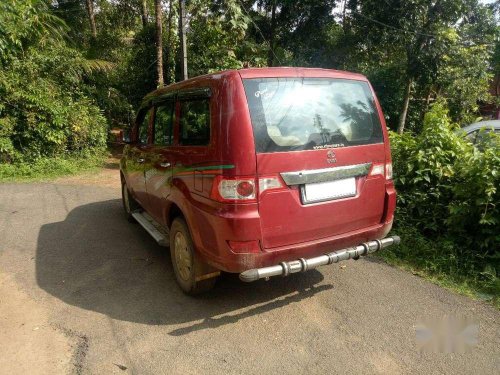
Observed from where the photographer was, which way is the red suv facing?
facing away from the viewer and to the left of the viewer

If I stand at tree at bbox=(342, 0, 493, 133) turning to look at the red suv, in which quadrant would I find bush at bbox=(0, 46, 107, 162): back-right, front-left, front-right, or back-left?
front-right

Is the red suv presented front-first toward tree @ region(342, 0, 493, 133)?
no

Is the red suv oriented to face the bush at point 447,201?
no

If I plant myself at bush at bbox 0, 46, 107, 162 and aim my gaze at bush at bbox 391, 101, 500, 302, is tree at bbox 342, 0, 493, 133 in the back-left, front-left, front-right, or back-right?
front-left

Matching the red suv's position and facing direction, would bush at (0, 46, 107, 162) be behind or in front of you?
in front
